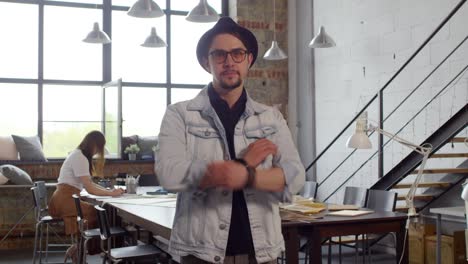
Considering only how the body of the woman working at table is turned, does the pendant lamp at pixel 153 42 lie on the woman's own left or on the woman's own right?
on the woman's own left

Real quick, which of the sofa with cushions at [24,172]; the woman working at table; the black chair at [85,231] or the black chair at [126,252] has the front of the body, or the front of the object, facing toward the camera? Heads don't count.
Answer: the sofa with cushions

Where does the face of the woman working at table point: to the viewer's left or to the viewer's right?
to the viewer's right

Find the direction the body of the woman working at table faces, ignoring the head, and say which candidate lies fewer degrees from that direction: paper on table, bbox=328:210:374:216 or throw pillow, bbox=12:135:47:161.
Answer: the paper on table

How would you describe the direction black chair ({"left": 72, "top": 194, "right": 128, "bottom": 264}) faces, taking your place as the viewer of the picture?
facing to the right of the viewer

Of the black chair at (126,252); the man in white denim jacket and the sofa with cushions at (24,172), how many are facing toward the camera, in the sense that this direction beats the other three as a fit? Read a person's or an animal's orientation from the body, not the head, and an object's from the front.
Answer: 2

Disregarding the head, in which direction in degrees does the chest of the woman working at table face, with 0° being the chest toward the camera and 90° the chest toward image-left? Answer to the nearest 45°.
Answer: approximately 270°

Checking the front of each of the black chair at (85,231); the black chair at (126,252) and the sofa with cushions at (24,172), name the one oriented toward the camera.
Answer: the sofa with cushions
